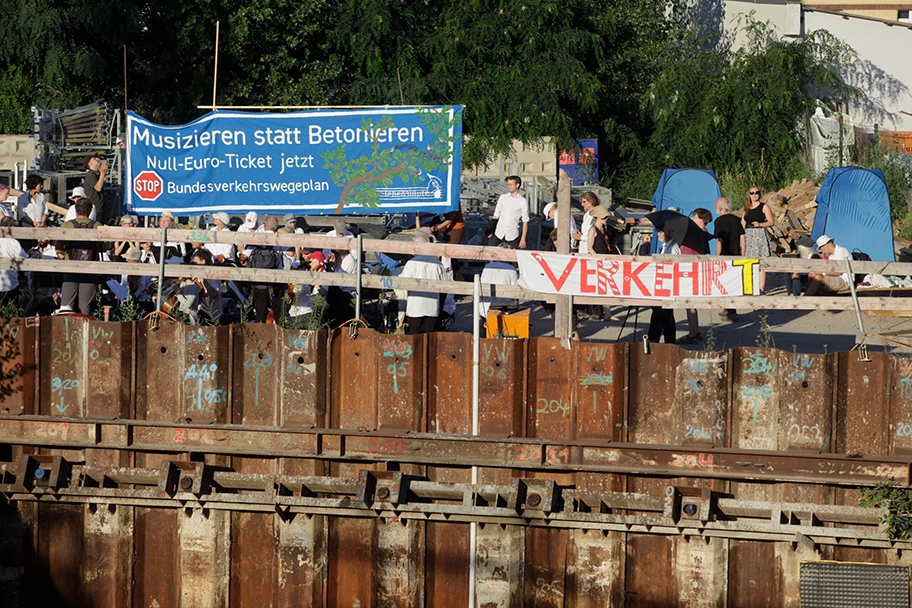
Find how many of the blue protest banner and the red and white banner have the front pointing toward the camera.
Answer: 2

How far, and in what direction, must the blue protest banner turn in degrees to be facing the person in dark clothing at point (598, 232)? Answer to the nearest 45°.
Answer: approximately 90° to its left

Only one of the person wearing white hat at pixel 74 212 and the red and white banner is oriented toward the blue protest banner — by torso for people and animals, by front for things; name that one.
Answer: the person wearing white hat

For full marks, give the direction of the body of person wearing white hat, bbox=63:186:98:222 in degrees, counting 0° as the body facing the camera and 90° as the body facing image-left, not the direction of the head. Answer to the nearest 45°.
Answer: approximately 315°

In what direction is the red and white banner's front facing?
toward the camera

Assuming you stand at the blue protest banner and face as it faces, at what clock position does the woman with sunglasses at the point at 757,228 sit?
The woman with sunglasses is roughly at 8 o'clock from the blue protest banner.

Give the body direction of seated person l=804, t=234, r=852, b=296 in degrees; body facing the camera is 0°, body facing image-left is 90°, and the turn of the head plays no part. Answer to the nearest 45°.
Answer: approximately 90°

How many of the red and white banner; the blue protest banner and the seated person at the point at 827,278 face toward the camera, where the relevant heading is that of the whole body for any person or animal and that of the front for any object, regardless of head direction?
2

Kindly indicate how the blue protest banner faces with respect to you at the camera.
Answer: facing the viewer

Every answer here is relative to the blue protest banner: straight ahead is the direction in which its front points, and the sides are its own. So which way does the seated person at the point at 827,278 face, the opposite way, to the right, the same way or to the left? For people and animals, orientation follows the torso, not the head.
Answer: to the right

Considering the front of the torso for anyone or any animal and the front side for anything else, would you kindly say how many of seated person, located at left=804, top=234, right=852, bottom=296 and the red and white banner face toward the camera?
1

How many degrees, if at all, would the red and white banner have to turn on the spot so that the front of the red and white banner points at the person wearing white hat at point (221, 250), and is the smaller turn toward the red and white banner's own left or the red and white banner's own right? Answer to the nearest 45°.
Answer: approximately 135° to the red and white banner's own right
